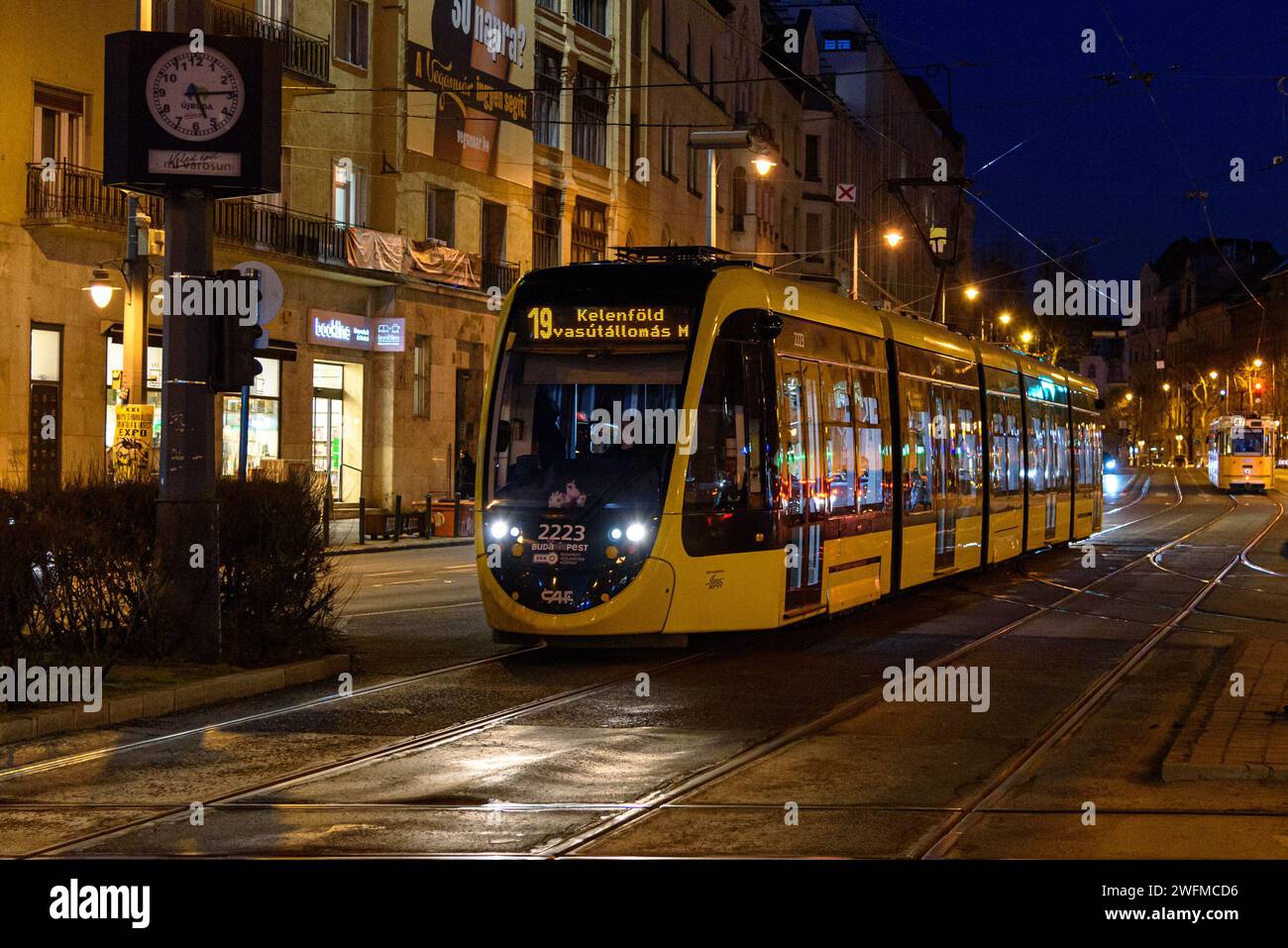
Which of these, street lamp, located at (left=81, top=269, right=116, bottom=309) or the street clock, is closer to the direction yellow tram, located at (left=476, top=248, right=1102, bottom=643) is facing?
the street clock

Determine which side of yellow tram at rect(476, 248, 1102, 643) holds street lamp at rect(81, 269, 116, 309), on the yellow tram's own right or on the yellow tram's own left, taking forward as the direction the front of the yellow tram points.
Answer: on the yellow tram's own right

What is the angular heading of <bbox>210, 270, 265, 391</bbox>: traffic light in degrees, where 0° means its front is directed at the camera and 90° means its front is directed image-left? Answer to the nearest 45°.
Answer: approximately 225°

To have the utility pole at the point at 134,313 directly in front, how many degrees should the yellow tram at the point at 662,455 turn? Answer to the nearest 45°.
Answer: approximately 90° to its right
